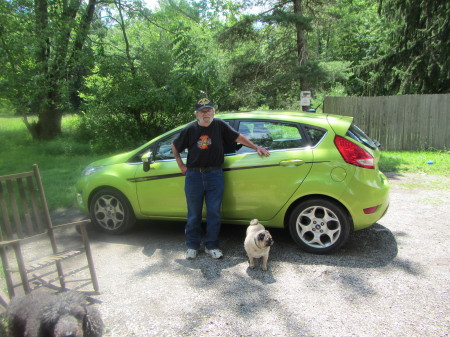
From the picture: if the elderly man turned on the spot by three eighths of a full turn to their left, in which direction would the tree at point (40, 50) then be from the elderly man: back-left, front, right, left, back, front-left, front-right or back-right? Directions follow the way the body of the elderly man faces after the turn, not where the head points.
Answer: left

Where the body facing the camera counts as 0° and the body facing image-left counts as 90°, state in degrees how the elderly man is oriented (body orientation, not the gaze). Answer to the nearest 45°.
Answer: approximately 0°

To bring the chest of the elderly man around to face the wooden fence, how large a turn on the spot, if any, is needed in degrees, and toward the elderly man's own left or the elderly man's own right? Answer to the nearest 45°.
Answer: approximately 135° to the elderly man's own left

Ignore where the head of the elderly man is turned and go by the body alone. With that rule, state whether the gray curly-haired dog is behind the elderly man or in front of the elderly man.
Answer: in front

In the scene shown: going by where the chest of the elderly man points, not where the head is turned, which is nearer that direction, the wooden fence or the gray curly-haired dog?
the gray curly-haired dog

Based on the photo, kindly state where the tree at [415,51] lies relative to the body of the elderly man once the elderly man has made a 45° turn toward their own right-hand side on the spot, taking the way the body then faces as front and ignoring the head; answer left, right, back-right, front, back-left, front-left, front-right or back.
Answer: back

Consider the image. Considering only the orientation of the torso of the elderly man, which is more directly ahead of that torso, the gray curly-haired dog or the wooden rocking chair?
the gray curly-haired dog

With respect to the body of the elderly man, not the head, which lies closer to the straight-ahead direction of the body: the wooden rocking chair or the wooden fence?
the wooden rocking chair

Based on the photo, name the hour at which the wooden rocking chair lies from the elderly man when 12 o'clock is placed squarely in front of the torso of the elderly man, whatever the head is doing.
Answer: The wooden rocking chair is roughly at 2 o'clock from the elderly man.
